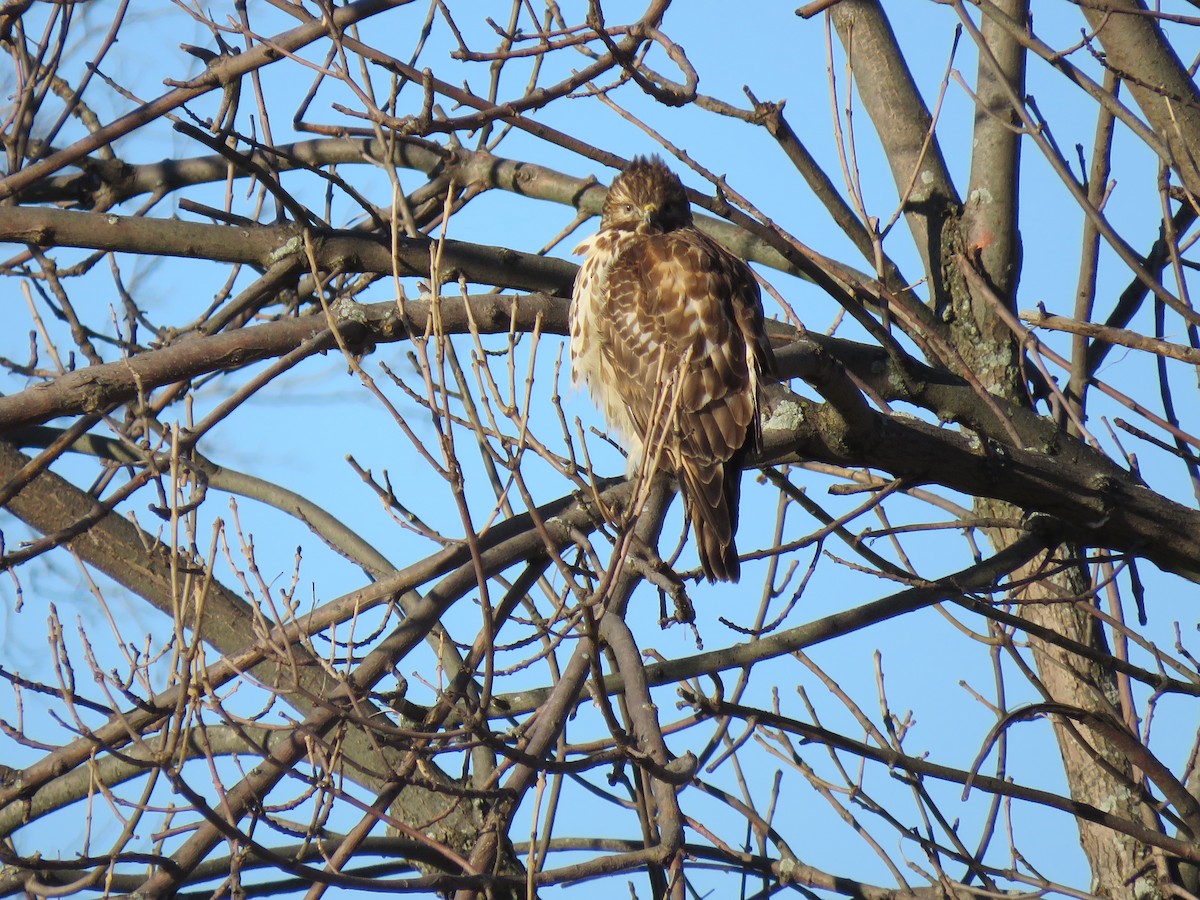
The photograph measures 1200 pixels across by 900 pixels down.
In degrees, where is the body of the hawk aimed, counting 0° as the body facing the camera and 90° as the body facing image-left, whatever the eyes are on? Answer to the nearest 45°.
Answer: approximately 135°
